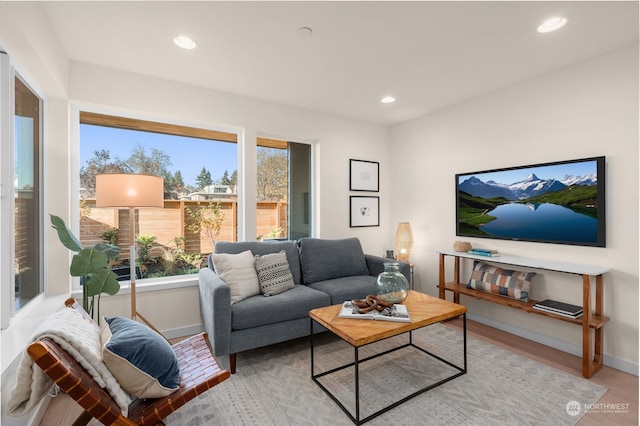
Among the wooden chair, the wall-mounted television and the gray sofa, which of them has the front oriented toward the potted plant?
the wall-mounted television

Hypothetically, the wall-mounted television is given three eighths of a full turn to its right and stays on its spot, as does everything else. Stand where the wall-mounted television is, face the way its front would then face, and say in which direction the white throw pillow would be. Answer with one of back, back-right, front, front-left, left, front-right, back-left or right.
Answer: back-left

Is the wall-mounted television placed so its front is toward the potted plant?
yes

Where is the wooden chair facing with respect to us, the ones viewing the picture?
facing to the right of the viewer

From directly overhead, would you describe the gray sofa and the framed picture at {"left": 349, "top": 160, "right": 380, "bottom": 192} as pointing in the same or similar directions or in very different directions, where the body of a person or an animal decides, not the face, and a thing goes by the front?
same or similar directions

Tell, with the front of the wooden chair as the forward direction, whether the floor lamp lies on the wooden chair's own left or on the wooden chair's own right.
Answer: on the wooden chair's own left

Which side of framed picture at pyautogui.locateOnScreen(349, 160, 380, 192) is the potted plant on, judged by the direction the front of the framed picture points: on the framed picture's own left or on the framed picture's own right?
on the framed picture's own right

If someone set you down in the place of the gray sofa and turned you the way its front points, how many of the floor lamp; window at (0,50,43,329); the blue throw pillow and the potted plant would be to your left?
0

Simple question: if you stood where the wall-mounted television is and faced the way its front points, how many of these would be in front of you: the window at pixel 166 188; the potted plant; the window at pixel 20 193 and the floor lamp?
4

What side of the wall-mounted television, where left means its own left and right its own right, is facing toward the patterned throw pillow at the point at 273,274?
front

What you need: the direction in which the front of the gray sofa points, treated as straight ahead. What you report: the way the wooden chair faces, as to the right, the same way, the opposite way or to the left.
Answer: to the left

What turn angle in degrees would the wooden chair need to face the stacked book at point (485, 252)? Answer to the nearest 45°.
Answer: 0° — it already faces it

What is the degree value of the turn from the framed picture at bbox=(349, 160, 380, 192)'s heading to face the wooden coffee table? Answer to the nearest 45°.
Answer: approximately 45° to its right

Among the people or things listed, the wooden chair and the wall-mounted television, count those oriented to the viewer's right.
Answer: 1

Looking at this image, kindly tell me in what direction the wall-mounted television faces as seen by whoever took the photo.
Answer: facing the viewer and to the left of the viewer

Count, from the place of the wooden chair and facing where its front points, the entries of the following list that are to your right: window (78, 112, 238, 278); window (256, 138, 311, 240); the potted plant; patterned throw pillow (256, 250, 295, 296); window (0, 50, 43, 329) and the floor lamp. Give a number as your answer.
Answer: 0

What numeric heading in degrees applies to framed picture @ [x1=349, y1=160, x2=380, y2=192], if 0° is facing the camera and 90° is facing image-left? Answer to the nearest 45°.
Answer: approximately 315°
